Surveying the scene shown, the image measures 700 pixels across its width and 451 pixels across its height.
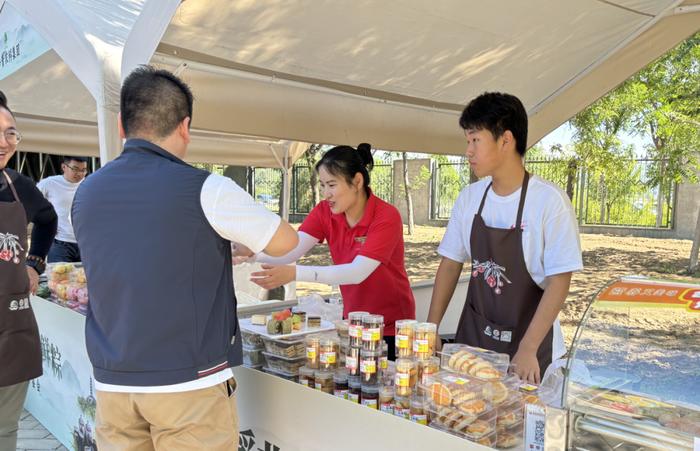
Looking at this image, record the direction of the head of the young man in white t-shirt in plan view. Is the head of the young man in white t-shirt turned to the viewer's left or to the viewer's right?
to the viewer's left

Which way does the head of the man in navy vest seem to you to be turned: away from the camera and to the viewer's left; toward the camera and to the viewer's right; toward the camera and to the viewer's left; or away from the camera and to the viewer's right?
away from the camera and to the viewer's right

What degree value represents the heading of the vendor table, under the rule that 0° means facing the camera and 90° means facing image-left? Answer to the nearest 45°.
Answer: approximately 45°
